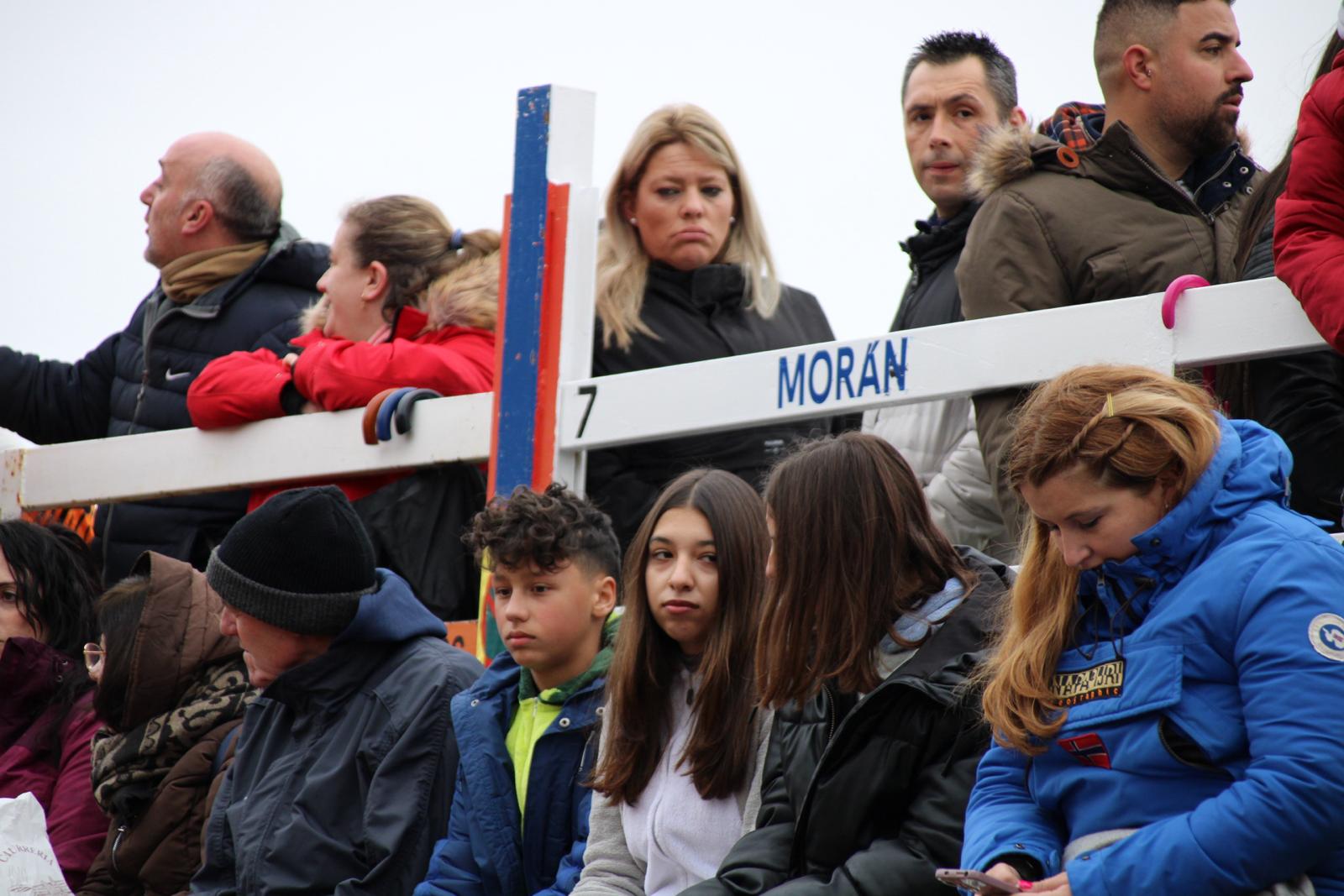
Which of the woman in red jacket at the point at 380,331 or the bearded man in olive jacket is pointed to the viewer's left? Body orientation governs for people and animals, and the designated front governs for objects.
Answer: the woman in red jacket

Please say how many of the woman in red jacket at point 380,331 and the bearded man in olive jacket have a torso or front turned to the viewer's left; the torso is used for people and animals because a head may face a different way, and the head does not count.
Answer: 1

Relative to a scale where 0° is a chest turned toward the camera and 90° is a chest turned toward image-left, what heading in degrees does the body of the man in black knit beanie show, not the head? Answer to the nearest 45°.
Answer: approximately 45°

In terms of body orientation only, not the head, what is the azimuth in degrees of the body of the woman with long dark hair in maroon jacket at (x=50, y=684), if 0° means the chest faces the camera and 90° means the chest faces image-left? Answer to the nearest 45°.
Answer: approximately 45°

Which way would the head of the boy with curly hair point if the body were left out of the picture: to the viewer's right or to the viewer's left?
to the viewer's left

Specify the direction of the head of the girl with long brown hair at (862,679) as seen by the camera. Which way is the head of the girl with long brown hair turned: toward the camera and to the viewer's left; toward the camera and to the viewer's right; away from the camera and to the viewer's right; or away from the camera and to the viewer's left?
away from the camera and to the viewer's left

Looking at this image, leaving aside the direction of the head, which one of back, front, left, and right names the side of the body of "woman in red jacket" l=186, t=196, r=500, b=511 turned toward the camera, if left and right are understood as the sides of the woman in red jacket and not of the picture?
left

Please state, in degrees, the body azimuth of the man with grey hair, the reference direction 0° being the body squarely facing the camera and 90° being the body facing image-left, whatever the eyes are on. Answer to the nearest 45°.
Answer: approximately 45°
